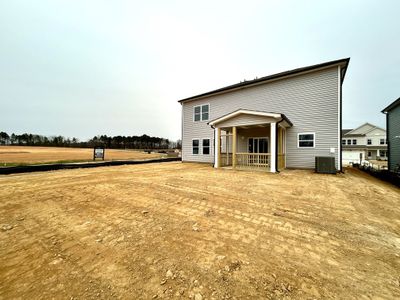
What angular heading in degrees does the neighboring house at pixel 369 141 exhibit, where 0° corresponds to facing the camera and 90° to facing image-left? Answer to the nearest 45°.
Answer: approximately 0°

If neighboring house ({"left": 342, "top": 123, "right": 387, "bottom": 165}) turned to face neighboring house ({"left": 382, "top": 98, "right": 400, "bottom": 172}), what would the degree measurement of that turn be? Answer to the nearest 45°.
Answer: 0° — it already faces it

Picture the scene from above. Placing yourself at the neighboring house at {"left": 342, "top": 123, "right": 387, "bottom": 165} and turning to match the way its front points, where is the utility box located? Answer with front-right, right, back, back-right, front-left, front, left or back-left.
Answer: front

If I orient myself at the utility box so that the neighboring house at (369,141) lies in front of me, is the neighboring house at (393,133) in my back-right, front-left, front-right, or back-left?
front-right

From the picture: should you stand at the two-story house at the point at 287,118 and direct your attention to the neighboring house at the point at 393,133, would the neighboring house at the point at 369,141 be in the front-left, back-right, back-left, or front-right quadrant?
front-left

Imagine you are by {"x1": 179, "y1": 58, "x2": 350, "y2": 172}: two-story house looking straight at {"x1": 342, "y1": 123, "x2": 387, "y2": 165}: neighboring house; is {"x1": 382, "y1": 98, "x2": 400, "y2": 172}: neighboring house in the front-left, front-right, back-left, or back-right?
front-right

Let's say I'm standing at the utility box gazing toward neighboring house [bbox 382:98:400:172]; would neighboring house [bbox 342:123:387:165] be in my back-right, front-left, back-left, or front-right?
front-left

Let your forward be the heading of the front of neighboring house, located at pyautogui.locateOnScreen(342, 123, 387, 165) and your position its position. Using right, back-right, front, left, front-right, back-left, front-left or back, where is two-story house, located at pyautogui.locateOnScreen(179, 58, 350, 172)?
front
